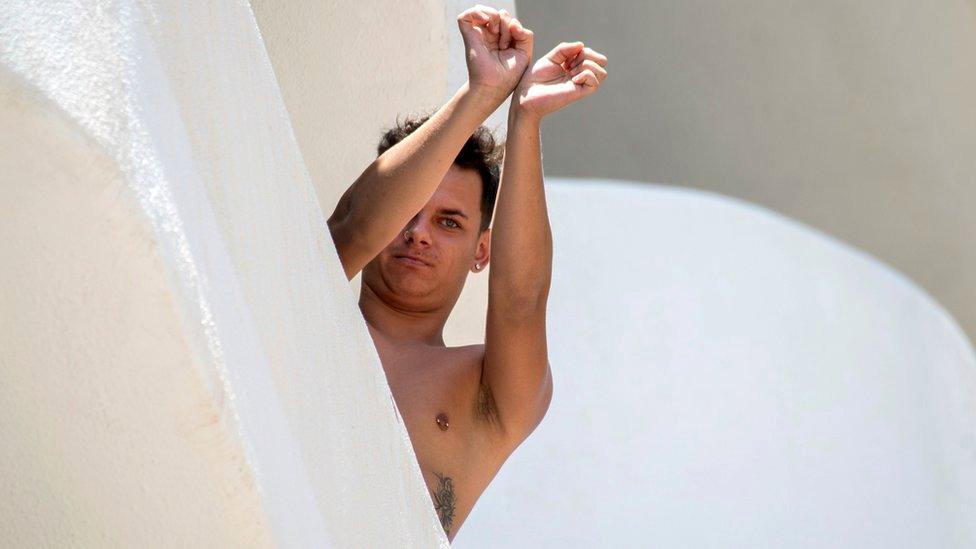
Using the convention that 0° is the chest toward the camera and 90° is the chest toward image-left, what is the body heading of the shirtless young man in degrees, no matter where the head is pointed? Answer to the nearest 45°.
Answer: approximately 45°
